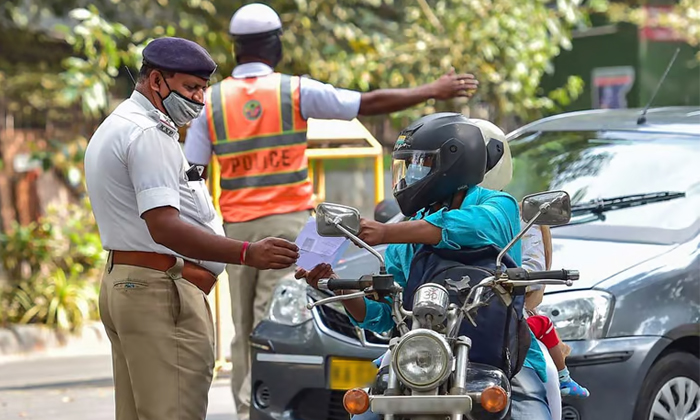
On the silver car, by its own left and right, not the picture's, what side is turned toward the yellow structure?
right

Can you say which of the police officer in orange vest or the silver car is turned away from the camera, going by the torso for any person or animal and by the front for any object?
the police officer in orange vest

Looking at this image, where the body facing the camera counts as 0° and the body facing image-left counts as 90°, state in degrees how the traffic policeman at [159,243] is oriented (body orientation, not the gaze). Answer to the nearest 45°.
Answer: approximately 270°

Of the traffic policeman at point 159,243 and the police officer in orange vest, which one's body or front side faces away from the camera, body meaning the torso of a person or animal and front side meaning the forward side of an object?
the police officer in orange vest

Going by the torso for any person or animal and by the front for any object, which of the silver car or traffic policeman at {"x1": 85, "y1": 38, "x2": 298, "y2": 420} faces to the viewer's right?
the traffic policeman

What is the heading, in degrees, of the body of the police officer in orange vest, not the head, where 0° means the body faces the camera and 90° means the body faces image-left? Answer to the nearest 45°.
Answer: approximately 180°

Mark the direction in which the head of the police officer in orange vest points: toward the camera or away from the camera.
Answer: away from the camera

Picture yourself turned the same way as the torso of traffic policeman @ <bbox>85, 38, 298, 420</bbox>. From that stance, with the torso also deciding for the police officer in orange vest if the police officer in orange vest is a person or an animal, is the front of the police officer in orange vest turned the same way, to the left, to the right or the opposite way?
to the left
